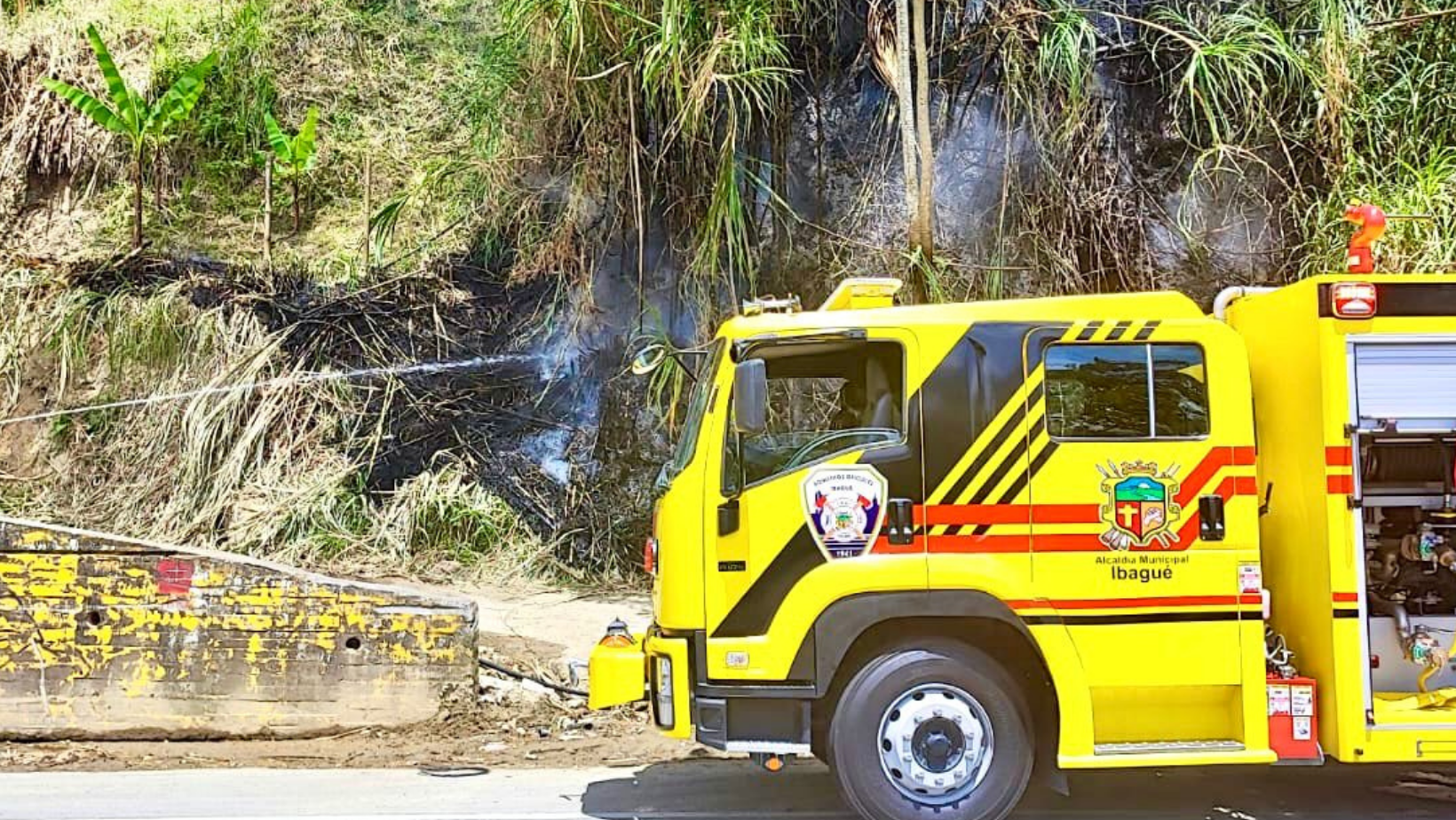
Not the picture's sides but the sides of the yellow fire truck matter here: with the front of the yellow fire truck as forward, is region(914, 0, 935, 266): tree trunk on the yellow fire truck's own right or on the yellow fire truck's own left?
on the yellow fire truck's own right

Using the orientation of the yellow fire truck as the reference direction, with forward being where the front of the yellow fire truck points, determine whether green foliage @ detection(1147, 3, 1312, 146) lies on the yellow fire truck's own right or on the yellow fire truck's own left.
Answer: on the yellow fire truck's own right

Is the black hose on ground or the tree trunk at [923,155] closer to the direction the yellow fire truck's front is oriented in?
the black hose on ground

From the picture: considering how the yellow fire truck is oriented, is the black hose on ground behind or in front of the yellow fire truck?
in front

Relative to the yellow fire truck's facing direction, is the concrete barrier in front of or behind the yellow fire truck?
in front

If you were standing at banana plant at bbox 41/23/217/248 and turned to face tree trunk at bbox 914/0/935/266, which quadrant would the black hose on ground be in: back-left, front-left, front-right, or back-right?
front-right

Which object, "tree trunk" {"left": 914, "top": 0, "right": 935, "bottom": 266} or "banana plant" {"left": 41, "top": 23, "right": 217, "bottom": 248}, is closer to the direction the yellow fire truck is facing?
the banana plant

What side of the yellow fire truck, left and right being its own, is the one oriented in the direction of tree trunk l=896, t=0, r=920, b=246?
right

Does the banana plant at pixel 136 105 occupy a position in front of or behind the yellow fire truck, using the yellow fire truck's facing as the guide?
in front

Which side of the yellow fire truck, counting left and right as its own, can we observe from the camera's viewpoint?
left

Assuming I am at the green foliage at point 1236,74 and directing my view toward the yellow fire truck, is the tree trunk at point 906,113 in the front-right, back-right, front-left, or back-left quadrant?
front-right

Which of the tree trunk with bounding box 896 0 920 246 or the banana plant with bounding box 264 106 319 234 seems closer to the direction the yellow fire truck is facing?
the banana plant
